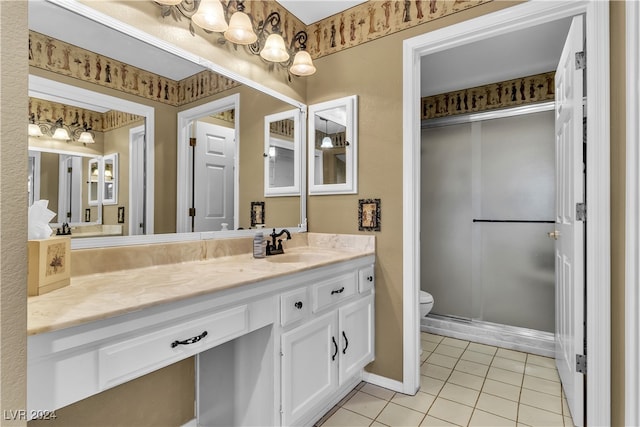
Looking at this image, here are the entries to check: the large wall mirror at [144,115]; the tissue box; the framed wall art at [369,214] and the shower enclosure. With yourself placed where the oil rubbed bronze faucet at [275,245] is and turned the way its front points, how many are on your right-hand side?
2

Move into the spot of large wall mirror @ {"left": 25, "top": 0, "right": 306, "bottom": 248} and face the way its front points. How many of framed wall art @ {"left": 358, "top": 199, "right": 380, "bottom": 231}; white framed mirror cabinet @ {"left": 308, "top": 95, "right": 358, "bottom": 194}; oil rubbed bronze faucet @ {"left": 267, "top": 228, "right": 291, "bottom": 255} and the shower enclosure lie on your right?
0

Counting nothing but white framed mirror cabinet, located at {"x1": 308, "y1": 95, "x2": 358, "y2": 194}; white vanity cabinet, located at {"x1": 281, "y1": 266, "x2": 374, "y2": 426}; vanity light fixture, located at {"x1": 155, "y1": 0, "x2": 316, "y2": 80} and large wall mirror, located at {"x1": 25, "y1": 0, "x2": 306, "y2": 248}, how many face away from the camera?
0

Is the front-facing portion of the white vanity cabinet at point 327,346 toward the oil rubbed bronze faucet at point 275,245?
no

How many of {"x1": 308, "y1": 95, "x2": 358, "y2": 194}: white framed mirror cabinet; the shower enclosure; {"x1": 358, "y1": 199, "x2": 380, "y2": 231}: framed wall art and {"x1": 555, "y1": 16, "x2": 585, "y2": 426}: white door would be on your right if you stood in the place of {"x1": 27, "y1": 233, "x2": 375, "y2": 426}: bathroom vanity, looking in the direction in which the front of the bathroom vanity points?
0

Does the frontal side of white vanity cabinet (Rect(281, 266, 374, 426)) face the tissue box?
no

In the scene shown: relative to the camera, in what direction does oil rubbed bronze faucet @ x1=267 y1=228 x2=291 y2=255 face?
facing the viewer and to the right of the viewer

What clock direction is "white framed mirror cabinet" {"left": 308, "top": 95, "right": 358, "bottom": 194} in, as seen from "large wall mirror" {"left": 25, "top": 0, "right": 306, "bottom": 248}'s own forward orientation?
The white framed mirror cabinet is roughly at 10 o'clock from the large wall mirror.

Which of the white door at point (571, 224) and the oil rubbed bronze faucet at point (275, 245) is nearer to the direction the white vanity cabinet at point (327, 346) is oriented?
the white door

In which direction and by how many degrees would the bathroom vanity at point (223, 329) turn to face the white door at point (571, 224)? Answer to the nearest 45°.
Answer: approximately 45° to its left

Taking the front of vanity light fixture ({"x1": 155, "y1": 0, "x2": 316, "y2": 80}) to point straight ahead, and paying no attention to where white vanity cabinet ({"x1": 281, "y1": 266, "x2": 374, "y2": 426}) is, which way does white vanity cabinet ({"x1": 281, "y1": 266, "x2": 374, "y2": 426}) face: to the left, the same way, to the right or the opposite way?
the same way

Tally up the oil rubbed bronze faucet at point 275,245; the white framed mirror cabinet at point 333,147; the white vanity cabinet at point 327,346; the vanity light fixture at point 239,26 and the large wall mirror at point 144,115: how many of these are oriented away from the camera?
0

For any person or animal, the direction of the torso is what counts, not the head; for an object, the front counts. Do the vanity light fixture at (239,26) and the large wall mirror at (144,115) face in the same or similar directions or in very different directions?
same or similar directions

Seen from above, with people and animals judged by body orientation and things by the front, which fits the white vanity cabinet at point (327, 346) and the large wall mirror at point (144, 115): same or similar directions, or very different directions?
same or similar directions

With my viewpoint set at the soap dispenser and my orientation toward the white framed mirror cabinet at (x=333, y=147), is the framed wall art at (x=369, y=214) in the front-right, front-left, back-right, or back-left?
front-right

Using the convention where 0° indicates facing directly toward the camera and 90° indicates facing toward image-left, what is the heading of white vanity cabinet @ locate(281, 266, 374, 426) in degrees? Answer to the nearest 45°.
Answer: approximately 315°

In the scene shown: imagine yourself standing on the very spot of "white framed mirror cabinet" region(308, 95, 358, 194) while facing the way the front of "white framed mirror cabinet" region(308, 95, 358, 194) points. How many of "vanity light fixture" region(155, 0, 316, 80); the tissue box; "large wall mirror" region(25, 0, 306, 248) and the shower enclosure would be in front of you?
3
